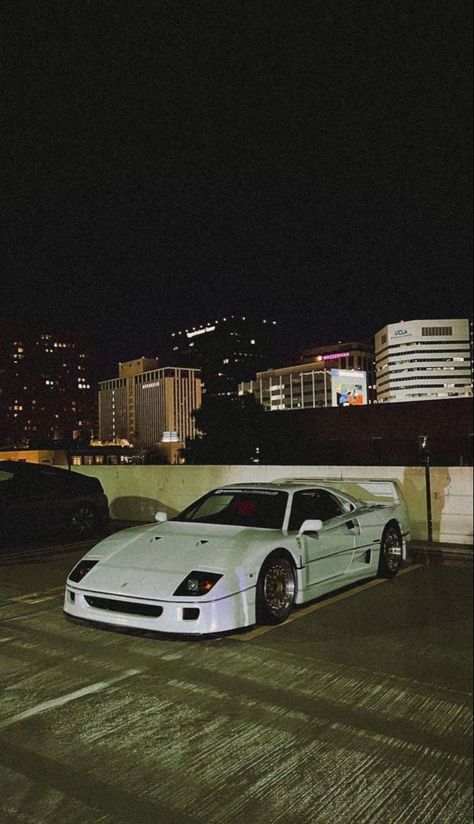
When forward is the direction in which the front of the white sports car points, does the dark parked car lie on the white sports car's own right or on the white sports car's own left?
on the white sports car's own right

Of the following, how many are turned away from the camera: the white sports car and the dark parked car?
0

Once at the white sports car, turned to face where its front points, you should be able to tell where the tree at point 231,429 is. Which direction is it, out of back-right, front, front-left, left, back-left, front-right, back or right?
back-right

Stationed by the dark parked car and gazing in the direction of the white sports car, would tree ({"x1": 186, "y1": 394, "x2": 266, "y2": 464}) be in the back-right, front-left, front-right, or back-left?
back-left

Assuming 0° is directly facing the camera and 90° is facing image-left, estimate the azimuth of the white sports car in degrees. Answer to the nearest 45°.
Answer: approximately 45°

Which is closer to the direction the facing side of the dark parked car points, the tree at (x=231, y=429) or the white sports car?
the white sports car
